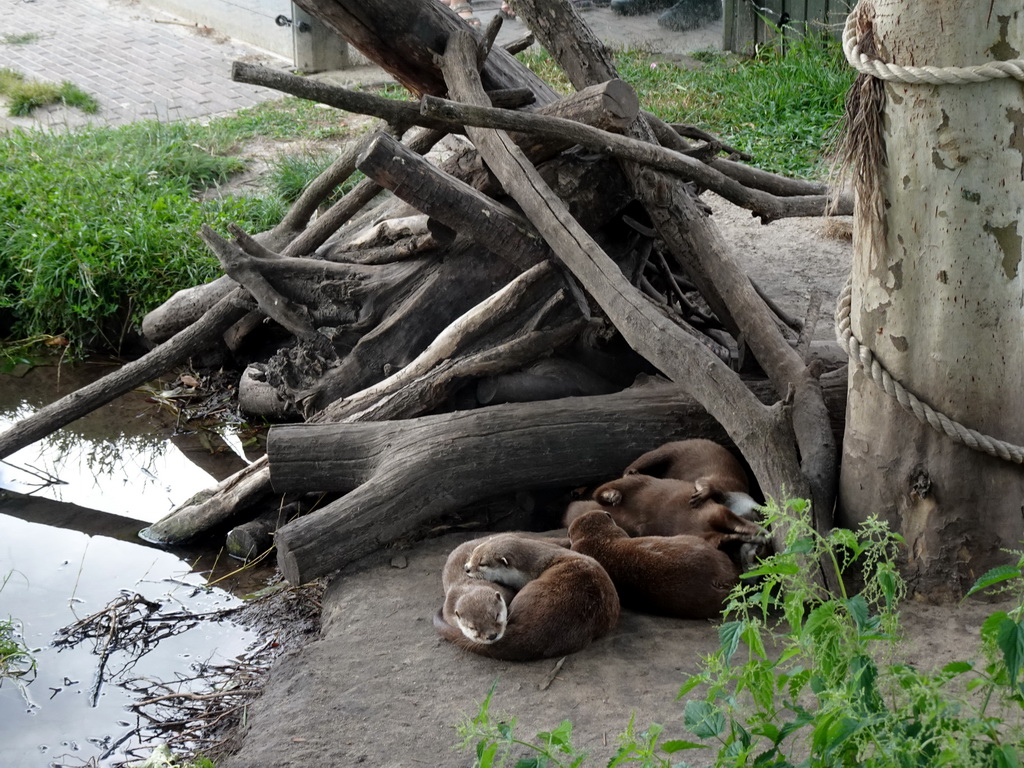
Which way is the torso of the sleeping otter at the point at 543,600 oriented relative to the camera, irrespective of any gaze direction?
to the viewer's left

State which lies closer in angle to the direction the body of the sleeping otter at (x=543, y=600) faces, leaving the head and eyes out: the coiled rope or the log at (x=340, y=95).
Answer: the log

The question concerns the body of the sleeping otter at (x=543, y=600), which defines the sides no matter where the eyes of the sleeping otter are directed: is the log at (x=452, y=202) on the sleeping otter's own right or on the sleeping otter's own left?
on the sleeping otter's own right
